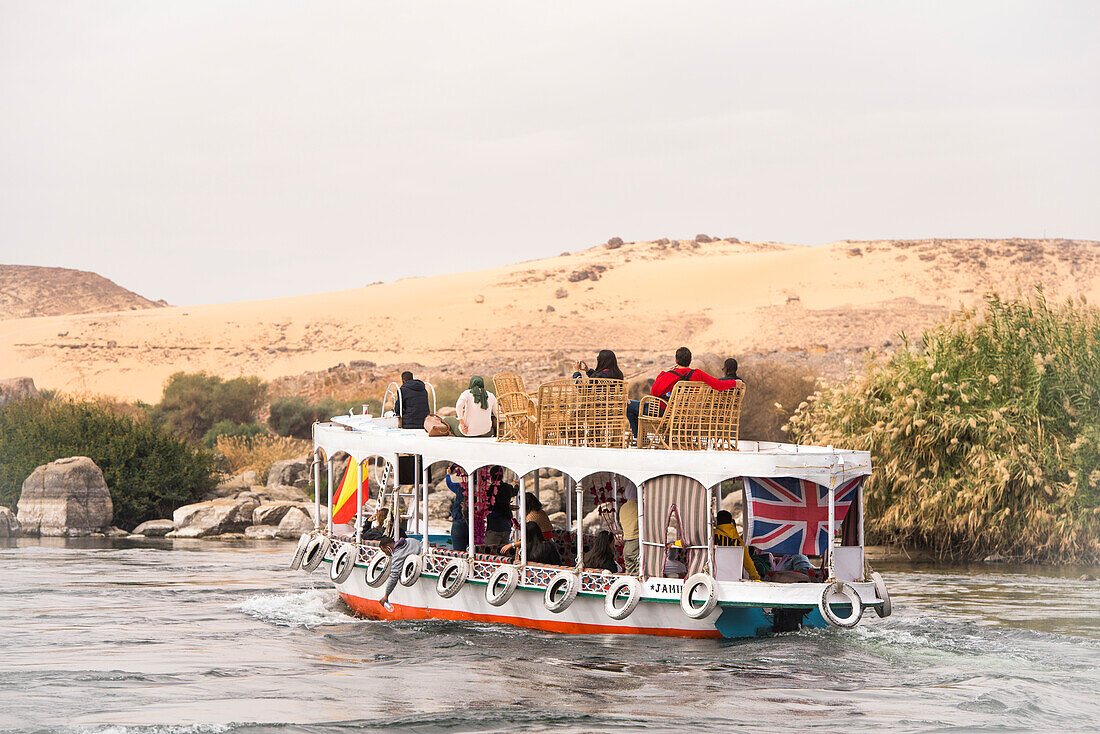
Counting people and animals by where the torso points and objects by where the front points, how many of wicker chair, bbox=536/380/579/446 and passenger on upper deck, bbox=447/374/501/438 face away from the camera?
2

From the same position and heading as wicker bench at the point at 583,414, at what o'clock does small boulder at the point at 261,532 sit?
The small boulder is roughly at 11 o'clock from the wicker bench.

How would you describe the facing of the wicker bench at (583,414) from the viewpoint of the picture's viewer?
facing away from the viewer

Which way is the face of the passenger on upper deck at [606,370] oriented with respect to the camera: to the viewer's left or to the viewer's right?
to the viewer's left

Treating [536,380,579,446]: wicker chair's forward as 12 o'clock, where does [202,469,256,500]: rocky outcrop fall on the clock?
The rocky outcrop is roughly at 11 o'clock from the wicker chair.

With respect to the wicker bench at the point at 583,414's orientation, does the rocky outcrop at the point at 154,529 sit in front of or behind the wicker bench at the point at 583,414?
in front

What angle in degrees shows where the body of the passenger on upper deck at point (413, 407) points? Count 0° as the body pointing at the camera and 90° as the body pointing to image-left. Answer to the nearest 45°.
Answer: approximately 135°

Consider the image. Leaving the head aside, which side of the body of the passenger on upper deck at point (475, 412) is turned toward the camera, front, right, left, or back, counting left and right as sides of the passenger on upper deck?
back

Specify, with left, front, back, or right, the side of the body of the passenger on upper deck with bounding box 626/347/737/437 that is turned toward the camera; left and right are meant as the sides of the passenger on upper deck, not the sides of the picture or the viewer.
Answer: back

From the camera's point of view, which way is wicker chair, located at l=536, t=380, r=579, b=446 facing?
away from the camera
